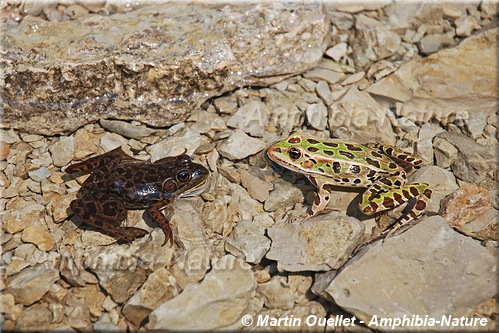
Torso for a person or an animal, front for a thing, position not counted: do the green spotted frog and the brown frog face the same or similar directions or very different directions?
very different directions

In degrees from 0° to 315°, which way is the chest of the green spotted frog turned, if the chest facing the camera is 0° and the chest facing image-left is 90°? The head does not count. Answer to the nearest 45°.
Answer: approximately 90°

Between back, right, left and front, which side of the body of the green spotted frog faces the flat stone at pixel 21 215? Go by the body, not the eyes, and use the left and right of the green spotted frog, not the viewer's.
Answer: front

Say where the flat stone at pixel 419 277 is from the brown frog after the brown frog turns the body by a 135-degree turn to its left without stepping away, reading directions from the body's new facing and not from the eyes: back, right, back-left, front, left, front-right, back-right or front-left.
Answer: back

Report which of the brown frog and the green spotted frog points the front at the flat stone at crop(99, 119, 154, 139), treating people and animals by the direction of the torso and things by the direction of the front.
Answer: the green spotted frog

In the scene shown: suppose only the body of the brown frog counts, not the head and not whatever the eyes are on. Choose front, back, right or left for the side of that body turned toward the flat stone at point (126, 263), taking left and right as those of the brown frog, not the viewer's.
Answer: right

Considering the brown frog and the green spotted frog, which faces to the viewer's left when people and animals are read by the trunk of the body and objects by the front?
the green spotted frog

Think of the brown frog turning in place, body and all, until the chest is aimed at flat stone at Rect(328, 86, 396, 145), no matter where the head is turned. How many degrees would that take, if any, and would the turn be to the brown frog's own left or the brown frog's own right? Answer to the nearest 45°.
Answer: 0° — it already faces it

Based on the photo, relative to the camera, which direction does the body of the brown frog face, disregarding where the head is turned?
to the viewer's right

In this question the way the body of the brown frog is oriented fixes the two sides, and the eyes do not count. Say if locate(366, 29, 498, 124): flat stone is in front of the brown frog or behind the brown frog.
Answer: in front

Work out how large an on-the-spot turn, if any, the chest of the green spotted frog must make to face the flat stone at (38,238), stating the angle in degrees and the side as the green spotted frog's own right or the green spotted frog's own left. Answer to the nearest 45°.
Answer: approximately 45° to the green spotted frog's own left

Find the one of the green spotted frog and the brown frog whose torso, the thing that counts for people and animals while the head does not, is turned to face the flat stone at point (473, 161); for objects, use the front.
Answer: the brown frog

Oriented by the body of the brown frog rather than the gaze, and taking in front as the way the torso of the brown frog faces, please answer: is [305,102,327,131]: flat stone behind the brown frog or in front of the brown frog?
in front

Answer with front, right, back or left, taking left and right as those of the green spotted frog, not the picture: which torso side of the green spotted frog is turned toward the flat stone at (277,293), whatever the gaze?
left

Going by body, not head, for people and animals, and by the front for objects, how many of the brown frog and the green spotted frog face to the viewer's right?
1

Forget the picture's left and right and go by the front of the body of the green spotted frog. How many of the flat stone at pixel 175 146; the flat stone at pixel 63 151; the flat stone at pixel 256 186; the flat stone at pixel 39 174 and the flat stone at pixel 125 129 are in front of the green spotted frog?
5
